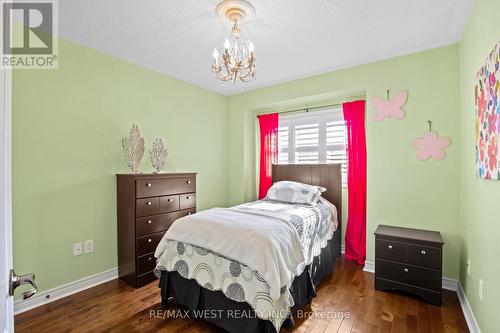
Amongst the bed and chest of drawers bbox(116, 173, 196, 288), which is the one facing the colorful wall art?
the chest of drawers

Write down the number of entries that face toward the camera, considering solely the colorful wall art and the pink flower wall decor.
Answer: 1

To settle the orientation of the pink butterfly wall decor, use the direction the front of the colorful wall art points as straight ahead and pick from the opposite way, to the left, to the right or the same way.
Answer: to the left

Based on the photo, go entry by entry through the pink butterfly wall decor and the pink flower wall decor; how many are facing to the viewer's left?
0

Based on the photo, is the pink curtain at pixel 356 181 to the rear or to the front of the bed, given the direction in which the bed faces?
to the rear

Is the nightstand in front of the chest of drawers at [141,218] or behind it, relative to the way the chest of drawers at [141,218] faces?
in front

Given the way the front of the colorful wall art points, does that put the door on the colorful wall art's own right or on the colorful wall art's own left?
on the colorful wall art's own left

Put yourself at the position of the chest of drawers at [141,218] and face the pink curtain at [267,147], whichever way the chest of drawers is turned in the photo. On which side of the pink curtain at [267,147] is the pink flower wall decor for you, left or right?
right

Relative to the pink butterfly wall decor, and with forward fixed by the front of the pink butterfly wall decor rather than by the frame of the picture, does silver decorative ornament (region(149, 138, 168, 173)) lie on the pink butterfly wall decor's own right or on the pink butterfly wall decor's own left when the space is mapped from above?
on the pink butterfly wall decor's own right

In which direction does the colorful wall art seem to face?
to the viewer's left

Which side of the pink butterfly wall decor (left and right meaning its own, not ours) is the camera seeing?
front

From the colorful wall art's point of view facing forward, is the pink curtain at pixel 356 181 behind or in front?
in front

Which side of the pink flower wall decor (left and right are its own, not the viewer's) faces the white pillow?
right

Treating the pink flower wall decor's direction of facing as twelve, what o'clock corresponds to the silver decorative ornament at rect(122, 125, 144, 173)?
The silver decorative ornament is roughly at 2 o'clock from the pink flower wall decor.

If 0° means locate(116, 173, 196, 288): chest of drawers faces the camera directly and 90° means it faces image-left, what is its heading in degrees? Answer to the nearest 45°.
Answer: approximately 315°
